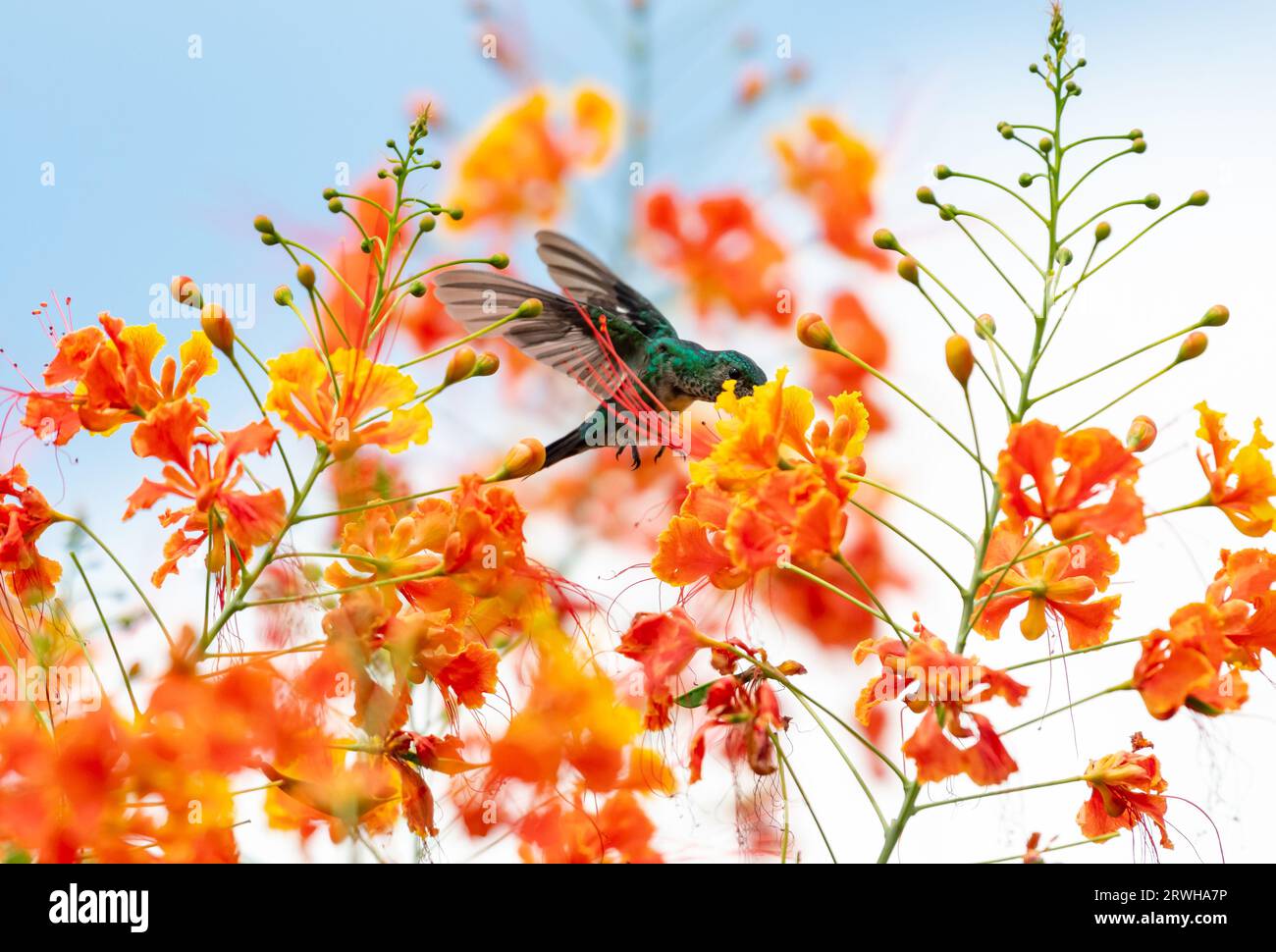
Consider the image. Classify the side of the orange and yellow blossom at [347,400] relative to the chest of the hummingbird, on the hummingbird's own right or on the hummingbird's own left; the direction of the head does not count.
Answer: on the hummingbird's own right

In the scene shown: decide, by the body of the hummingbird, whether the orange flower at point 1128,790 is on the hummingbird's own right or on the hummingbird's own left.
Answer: on the hummingbird's own right

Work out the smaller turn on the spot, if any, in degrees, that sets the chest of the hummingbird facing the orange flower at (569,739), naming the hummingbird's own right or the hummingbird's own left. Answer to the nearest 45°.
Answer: approximately 90° to the hummingbird's own right

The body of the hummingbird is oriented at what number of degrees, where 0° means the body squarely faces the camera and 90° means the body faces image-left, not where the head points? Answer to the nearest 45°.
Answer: approximately 270°

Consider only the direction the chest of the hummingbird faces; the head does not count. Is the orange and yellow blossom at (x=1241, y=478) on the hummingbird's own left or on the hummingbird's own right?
on the hummingbird's own right

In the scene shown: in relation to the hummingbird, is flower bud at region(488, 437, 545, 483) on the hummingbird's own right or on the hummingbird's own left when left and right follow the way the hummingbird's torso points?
on the hummingbird's own right
